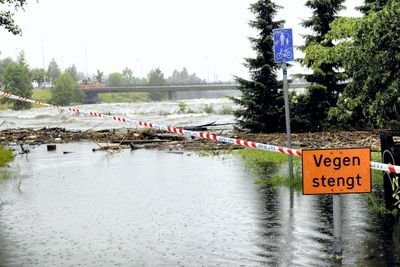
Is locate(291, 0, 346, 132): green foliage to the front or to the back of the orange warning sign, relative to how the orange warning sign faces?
to the back

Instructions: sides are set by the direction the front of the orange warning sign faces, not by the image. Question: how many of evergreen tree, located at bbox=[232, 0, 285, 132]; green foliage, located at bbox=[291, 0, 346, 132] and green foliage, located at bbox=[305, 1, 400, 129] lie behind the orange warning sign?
3

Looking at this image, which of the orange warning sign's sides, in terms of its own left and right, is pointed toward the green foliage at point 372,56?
back

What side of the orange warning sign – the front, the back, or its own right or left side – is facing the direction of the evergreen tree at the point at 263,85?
back

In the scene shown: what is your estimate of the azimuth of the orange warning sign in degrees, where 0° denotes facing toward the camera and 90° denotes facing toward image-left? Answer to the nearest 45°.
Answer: approximately 0°
